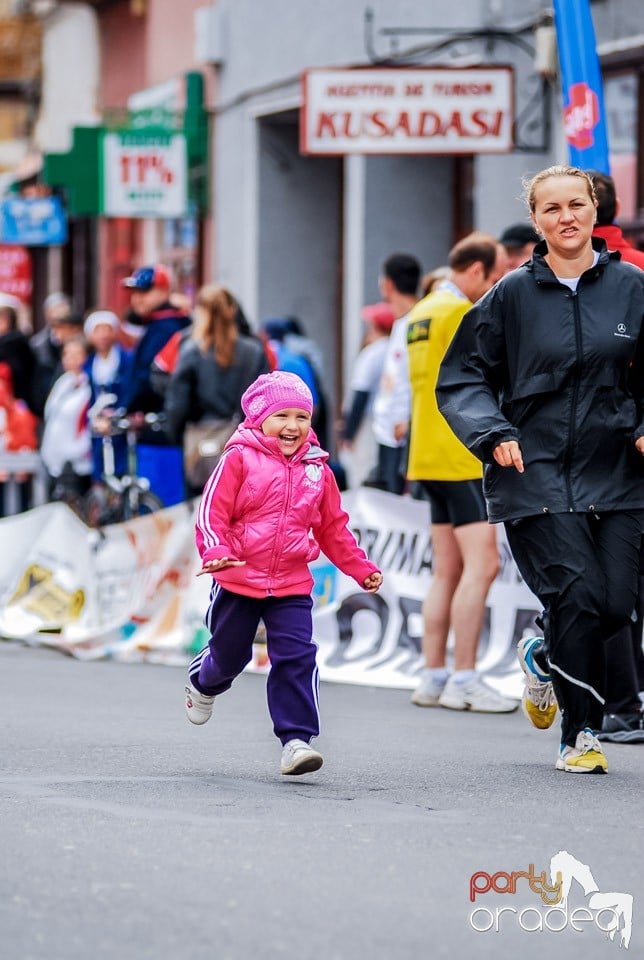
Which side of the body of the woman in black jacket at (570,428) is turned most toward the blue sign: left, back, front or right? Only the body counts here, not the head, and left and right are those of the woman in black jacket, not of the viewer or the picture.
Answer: back

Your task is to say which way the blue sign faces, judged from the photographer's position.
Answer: facing the viewer

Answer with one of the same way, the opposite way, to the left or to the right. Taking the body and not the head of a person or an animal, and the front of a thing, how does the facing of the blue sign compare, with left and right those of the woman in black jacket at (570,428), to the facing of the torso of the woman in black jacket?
the same way

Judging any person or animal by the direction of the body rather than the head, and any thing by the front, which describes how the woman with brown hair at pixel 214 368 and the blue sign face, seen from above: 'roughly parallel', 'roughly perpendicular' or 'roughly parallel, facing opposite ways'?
roughly parallel, facing opposite ways

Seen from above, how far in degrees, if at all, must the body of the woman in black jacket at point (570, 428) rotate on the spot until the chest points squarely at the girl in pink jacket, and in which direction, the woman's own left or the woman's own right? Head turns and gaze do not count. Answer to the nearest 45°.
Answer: approximately 90° to the woman's own right

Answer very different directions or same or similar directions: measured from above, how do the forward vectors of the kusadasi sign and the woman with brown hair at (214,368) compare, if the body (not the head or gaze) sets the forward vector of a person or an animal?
very different directions

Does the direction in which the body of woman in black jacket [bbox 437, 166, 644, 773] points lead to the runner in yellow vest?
no

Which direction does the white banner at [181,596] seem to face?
toward the camera

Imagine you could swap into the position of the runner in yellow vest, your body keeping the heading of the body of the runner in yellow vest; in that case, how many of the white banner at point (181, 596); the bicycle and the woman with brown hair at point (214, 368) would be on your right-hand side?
0

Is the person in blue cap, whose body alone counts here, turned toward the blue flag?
no

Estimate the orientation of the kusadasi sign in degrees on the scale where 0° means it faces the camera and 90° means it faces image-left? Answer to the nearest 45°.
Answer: approximately 0°

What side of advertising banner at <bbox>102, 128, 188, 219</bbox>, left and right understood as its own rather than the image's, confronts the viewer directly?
front

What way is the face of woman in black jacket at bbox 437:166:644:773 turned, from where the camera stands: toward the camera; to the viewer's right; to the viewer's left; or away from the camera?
toward the camera

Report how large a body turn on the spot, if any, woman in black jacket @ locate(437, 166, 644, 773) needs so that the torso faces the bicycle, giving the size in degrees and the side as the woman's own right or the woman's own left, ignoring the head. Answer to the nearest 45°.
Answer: approximately 180°
